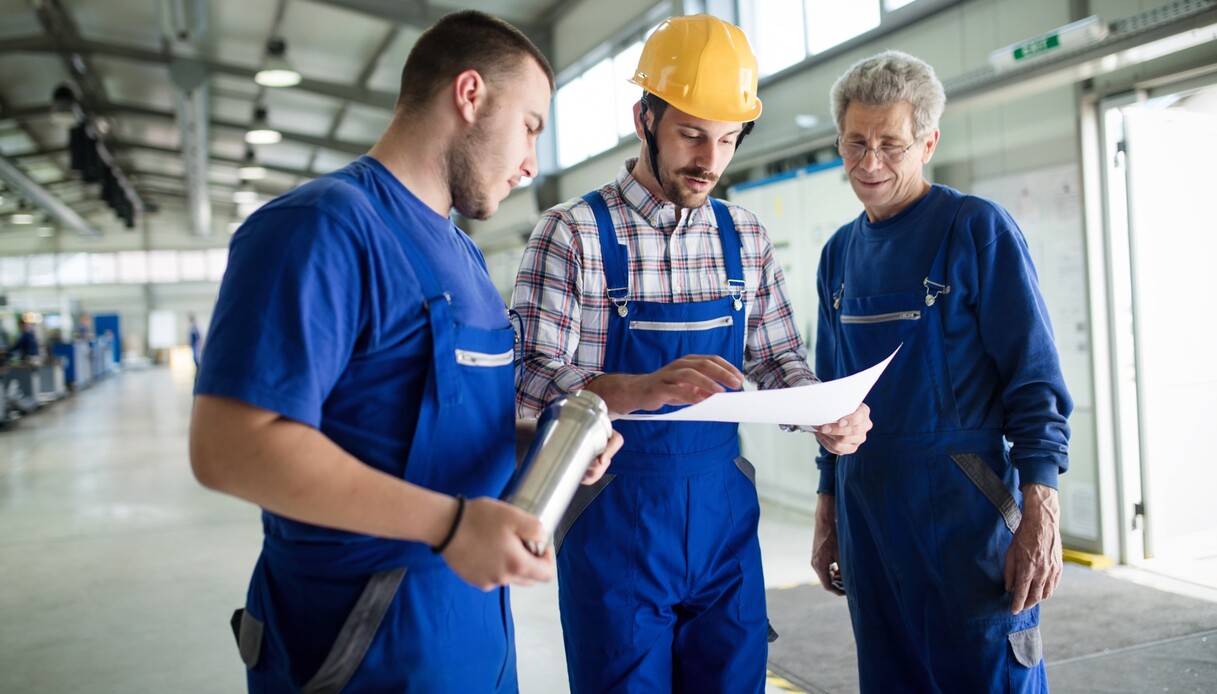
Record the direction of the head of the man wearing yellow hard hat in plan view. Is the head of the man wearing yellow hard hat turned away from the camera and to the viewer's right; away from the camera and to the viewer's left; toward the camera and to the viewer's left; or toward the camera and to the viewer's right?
toward the camera and to the viewer's right

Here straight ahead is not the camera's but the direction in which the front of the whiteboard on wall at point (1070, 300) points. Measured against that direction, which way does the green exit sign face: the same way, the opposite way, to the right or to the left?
the same way

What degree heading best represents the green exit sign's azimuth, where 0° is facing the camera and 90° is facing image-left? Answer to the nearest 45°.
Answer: approximately 45°

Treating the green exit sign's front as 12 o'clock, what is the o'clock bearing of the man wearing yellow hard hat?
The man wearing yellow hard hat is roughly at 11 o'clock from the green exit sign.

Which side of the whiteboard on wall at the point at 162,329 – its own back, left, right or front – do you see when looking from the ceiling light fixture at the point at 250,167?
front

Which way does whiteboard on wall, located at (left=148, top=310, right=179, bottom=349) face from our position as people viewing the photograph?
facing the viewer

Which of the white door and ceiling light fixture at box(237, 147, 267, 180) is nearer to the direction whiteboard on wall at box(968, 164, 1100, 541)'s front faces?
the ceiling light fixture

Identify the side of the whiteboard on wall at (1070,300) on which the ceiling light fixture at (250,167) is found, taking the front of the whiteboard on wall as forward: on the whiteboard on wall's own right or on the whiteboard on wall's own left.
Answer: on the whiteboard on wall's own right

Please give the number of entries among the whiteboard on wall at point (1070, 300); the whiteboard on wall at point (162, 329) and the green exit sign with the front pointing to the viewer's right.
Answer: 0

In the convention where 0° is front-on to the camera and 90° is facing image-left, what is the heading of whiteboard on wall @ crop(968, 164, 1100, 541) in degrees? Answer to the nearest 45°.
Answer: approximately 45°

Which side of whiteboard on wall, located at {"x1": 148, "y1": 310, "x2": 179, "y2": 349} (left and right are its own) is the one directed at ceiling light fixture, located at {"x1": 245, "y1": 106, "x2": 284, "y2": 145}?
front

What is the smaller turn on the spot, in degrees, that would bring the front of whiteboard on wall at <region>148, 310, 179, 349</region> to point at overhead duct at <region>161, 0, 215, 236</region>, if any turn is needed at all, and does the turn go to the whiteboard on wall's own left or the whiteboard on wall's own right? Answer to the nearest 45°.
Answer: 0° — it already faces it

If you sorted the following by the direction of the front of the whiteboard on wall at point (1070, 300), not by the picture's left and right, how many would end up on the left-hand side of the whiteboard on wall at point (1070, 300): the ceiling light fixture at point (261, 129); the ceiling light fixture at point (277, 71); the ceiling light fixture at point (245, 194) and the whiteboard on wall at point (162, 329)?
0
